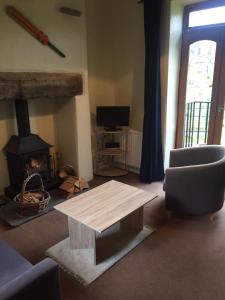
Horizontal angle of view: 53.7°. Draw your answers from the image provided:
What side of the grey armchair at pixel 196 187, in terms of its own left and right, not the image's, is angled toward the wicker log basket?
front

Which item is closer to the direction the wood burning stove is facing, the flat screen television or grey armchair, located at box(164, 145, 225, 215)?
the grey armchair

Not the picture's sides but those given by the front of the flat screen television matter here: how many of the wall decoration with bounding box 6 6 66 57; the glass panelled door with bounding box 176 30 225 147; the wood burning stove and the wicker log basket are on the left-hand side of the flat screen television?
1

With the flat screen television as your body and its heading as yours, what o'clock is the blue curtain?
The blue curtain is roughly at 10 o'clock from the flat screen television.

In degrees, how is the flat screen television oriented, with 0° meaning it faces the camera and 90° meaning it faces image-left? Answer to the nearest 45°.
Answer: approximately 0°

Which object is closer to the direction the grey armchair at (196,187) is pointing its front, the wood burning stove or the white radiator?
the wood burning stove

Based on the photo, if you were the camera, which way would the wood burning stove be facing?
facing the viewer and to the right of the viewer

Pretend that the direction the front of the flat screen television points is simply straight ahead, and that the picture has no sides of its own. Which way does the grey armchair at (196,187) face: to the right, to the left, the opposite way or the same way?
to the right

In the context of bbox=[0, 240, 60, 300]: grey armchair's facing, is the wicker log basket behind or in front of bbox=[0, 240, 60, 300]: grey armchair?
in front

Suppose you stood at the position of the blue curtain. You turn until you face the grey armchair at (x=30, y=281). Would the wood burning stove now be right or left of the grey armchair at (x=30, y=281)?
right

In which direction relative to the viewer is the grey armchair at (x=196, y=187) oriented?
to the viewer's left

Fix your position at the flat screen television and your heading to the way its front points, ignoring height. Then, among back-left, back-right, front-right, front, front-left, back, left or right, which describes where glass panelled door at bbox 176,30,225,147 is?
left

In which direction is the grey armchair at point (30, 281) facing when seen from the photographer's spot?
facing away from the viewer and to the right of the viewer
